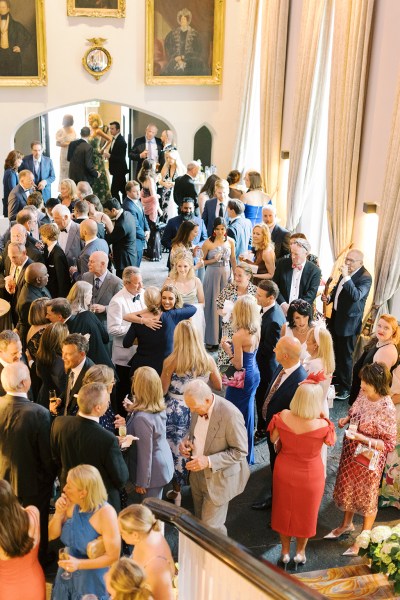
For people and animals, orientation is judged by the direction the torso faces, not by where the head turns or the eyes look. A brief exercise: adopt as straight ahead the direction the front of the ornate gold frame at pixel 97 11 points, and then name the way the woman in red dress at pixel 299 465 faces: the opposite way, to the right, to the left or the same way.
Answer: the opposite way

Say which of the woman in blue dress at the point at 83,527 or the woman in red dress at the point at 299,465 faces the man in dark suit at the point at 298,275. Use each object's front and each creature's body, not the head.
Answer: the woman in red dress

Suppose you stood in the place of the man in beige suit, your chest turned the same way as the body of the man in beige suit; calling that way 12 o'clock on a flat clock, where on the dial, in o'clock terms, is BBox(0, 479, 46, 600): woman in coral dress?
The woman in coral dress is roughly at 12 o'clock from the man in beige suit.

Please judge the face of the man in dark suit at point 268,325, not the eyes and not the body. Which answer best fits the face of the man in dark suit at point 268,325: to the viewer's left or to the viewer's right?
to the viewer's left

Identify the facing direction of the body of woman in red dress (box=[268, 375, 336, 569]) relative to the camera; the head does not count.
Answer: away from the camera

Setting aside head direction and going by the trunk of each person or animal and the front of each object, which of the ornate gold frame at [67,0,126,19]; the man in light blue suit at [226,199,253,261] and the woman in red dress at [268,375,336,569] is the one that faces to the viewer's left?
the man in light blue suit

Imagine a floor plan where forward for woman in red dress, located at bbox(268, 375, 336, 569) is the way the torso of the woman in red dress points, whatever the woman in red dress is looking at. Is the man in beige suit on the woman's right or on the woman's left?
on the woman's left

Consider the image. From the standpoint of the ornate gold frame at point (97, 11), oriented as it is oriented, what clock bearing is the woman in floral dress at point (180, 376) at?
The woman in floral dress is roughly at 12 o'clock from the ornate gold frame.

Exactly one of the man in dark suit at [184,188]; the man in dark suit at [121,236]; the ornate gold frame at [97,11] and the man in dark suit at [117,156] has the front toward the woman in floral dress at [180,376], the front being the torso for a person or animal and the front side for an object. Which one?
the ornate gold frame
